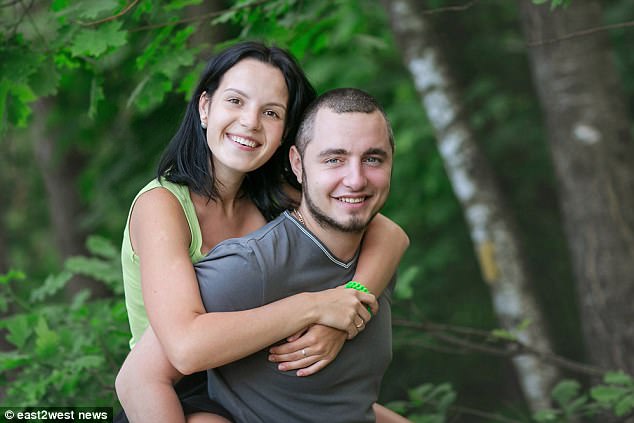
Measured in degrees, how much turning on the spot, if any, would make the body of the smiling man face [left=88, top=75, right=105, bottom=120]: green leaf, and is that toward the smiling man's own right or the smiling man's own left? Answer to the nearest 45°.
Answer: approximately 180°

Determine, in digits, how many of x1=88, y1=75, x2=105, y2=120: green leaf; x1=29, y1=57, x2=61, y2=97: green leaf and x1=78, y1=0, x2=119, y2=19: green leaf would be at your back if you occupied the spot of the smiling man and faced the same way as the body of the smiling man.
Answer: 3

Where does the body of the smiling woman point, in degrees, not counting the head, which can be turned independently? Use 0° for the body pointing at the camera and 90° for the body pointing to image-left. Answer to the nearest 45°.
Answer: approximately 315°

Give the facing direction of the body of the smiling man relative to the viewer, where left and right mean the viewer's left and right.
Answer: facing the viewer and to the right of the viewer

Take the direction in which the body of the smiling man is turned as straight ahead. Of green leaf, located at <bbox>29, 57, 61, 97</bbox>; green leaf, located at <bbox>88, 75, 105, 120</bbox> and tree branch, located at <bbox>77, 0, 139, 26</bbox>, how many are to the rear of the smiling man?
3

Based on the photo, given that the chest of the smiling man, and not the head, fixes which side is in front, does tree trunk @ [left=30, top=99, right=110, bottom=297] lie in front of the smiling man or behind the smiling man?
behind

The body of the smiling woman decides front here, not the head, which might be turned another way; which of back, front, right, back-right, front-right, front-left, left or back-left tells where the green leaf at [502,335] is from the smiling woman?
left

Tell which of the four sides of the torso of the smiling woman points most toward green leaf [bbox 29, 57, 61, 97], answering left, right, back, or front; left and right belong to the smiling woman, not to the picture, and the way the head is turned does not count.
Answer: back

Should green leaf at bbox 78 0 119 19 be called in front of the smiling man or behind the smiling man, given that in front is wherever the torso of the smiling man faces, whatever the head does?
behind

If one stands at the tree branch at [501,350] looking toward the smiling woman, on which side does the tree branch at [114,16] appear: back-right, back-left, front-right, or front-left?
front-right

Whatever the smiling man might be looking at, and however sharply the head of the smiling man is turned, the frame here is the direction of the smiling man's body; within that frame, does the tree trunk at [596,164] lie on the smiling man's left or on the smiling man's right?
on the smiling man's left
